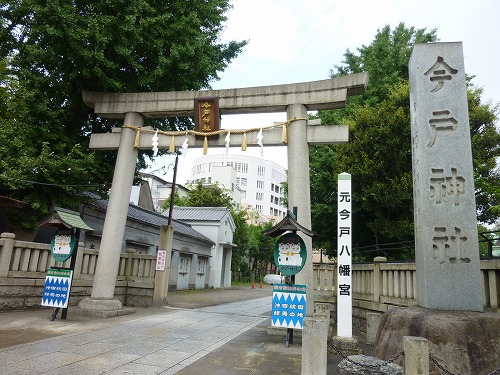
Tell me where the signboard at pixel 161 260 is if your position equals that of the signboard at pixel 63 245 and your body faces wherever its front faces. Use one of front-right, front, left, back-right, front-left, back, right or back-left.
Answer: back-left

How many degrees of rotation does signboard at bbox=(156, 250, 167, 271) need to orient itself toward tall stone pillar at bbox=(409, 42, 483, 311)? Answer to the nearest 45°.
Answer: approximately 45° to its left

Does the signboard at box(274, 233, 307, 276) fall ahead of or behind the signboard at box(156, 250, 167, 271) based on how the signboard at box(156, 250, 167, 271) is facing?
ahead

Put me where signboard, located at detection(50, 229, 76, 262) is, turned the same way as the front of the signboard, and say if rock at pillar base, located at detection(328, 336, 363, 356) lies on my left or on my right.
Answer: on my left

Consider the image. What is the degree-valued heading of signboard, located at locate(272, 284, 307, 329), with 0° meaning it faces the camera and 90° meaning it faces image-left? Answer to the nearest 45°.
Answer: approximately 0°

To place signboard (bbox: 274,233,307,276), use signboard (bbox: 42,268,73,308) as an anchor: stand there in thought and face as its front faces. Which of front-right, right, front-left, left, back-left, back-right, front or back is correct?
front-left

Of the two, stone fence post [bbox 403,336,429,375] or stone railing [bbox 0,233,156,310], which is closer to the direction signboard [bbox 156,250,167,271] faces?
the stone fence post

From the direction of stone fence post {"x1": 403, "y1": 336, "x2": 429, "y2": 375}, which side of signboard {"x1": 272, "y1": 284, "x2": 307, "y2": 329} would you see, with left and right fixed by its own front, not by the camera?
front
